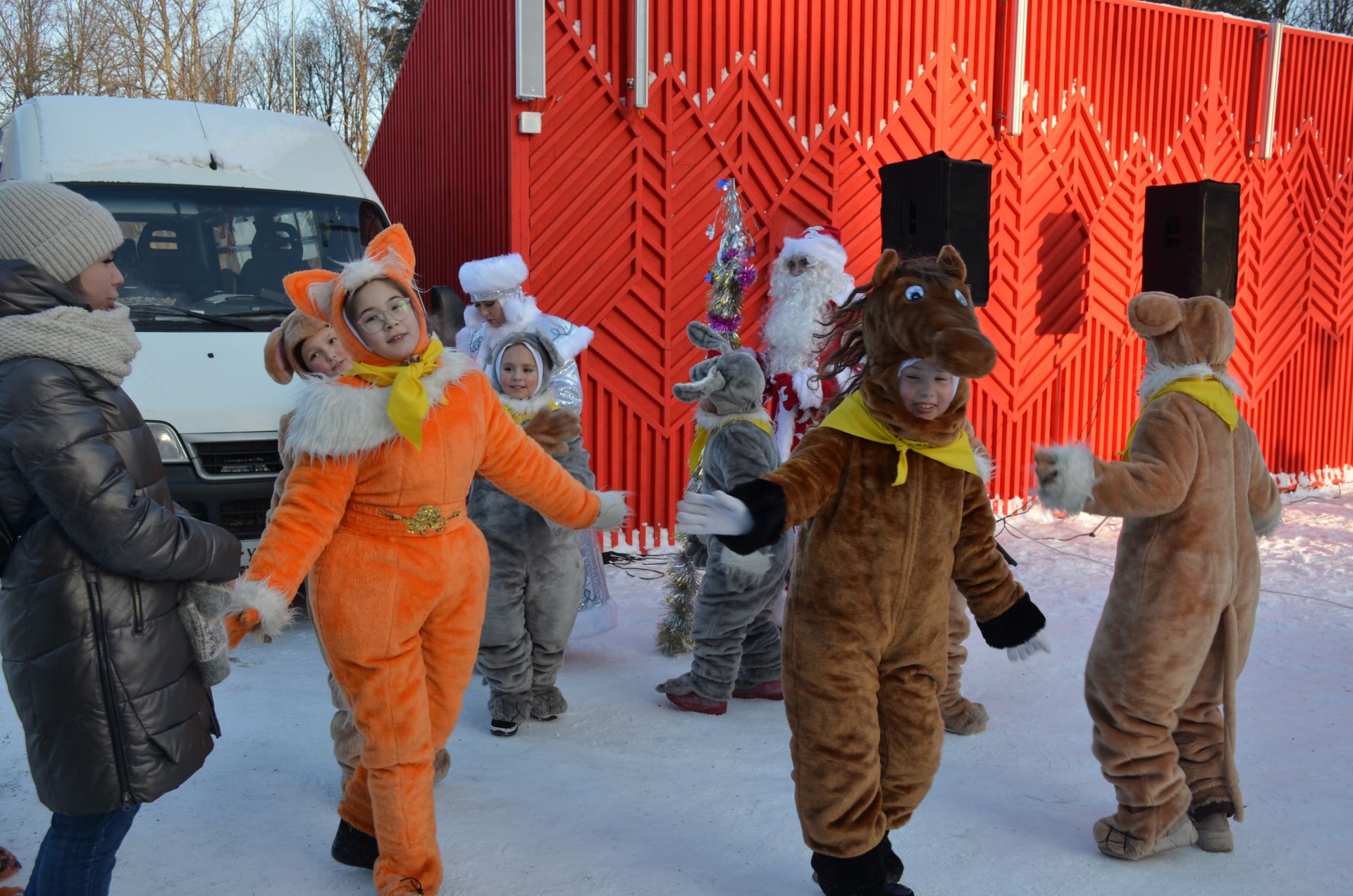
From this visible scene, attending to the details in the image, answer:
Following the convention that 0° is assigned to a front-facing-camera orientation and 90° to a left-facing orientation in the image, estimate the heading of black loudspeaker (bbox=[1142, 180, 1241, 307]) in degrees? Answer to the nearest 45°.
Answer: approximately 315°

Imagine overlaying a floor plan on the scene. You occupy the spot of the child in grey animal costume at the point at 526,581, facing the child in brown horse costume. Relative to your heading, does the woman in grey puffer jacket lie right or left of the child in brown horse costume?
right

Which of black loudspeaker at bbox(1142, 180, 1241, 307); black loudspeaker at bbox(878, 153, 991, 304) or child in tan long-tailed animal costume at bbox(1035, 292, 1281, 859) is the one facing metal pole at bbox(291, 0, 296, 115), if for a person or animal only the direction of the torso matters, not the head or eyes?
the child in tan long-tailed animal costume

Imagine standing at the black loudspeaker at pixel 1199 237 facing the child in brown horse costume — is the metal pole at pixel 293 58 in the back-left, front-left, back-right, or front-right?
back-right

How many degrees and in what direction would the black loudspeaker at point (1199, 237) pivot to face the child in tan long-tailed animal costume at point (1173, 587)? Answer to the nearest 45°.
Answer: approximately 45° to its right

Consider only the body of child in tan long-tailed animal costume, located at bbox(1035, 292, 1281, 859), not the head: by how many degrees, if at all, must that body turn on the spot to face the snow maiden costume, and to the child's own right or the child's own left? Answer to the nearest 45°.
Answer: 0° — they already face it

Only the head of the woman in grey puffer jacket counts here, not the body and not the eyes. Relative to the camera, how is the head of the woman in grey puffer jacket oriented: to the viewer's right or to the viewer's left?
to the viewer's right

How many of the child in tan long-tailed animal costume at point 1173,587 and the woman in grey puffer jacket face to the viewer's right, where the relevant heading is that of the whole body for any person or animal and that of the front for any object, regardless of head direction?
1

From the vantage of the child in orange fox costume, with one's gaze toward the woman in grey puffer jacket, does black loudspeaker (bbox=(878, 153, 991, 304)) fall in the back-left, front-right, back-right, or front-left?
back-right

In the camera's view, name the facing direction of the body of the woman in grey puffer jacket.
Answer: to the viewer's right

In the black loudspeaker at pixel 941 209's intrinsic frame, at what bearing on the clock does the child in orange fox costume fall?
The child in orange fox costume is roughly at 2 o'clock from the black loudspeaker.

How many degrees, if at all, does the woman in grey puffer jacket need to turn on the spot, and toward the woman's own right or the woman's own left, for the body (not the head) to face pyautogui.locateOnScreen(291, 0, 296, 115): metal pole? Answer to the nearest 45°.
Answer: approximately 90° to the woman's own left
